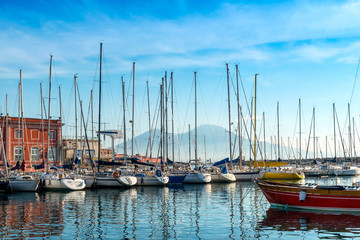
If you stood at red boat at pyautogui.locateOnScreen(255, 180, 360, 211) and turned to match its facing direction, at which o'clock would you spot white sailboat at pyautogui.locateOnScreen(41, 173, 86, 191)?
The white sailboat is roughly at 1 o'clock from the red boat.

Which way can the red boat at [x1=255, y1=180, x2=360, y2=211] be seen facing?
to the viewer's left
